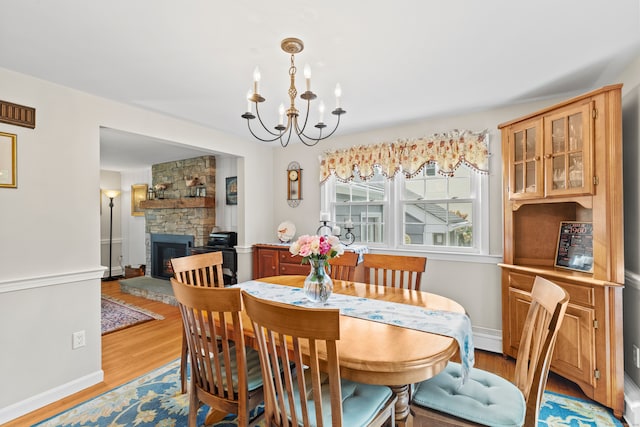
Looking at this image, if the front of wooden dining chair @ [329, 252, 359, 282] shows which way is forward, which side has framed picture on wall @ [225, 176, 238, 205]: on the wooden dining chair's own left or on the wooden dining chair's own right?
on the wooden dining chair's own right

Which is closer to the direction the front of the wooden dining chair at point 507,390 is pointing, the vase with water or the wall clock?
the vase with water

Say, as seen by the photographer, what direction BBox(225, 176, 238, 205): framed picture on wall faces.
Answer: facing the viewer and to the left of the viewer

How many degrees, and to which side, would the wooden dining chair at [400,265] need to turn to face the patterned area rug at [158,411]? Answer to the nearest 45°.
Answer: approximately 45° to its right

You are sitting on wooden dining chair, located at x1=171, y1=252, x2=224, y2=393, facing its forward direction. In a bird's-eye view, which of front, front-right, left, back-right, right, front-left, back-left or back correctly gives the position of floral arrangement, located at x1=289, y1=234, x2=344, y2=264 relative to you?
front

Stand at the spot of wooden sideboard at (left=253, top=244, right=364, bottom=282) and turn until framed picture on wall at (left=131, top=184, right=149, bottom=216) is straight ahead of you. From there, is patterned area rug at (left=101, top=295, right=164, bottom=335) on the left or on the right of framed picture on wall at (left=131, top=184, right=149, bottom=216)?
left

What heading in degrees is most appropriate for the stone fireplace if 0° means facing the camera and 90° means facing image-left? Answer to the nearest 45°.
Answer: approximately 45°

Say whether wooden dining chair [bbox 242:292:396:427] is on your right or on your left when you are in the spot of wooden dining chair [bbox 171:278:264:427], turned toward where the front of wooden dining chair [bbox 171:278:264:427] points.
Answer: on your right

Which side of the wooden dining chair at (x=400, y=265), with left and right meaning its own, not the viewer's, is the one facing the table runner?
front

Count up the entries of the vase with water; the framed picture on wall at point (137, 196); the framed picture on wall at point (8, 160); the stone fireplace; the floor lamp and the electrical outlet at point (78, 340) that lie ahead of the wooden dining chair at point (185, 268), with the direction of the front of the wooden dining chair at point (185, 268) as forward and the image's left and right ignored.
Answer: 1

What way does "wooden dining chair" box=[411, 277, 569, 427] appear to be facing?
to the viewer's left

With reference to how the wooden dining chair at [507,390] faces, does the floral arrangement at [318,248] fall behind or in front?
in front

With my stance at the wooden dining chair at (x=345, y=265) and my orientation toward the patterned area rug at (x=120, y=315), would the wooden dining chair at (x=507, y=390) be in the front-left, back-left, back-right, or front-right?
back-left

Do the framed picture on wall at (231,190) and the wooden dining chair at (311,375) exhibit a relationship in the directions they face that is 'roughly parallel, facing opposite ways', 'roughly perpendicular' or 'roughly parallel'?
roughly parallel, facing opposite ways

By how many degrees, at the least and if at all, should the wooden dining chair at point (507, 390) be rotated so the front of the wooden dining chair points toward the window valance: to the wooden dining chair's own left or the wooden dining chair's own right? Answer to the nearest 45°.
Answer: approximately 45° to the wooden dining chair's own right

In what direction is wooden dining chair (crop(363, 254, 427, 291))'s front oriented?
toward the camera

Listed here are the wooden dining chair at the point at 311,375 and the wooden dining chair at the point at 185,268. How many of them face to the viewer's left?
0

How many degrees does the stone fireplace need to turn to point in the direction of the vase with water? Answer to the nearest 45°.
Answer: approximately 45° to its left

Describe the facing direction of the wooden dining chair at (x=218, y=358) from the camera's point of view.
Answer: facing away from the viewer and to the right of the viewer

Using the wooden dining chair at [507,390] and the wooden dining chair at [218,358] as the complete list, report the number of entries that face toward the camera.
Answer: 0

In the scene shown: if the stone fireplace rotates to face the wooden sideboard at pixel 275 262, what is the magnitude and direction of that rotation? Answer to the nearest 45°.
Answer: approximately 90° to its left
